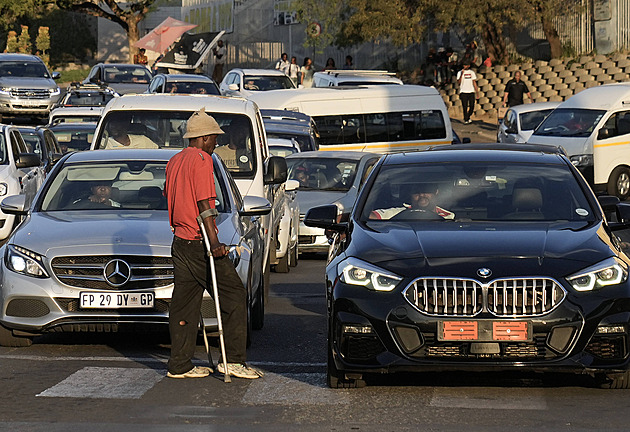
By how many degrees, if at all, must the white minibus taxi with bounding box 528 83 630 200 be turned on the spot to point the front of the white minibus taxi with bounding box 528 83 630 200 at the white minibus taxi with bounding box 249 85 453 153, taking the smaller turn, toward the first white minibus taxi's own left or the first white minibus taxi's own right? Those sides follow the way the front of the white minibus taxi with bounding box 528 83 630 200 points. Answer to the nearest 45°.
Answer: approximately 45° to the first white minibus taxi's own right

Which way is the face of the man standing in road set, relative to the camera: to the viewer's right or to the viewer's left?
to the viewer's right

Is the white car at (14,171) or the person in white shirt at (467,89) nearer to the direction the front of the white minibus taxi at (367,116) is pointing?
the white car

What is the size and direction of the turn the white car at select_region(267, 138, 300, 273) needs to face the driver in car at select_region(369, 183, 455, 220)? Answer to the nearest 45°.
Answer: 0° — it already faces them

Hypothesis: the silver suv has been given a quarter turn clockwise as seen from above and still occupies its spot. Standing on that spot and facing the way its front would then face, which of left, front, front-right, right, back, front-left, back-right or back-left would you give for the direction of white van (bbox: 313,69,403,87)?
back-left

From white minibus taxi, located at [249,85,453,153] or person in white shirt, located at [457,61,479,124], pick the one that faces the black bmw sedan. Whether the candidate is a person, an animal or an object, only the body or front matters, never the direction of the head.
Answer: the person in white shirt

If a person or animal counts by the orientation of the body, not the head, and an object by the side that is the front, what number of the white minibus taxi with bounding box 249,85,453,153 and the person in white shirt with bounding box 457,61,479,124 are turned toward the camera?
1

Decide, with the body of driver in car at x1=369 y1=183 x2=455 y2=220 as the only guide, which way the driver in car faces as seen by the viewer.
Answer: toward the camera

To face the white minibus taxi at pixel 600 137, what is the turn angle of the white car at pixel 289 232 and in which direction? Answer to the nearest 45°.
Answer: approximately 135° to its left

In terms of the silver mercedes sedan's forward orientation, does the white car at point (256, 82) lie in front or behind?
behind

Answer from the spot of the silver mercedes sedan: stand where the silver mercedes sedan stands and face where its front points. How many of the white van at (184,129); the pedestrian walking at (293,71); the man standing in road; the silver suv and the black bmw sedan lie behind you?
3

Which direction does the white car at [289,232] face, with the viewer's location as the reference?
facing the viewer

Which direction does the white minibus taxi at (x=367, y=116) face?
to the viewer's left

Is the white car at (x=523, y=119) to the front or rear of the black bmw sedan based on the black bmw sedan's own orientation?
to the rear

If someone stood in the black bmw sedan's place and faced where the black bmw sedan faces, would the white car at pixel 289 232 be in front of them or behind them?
behind
